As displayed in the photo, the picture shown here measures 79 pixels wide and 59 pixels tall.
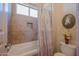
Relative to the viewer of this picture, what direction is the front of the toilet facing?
facing the viewer and to the left of the viewer
